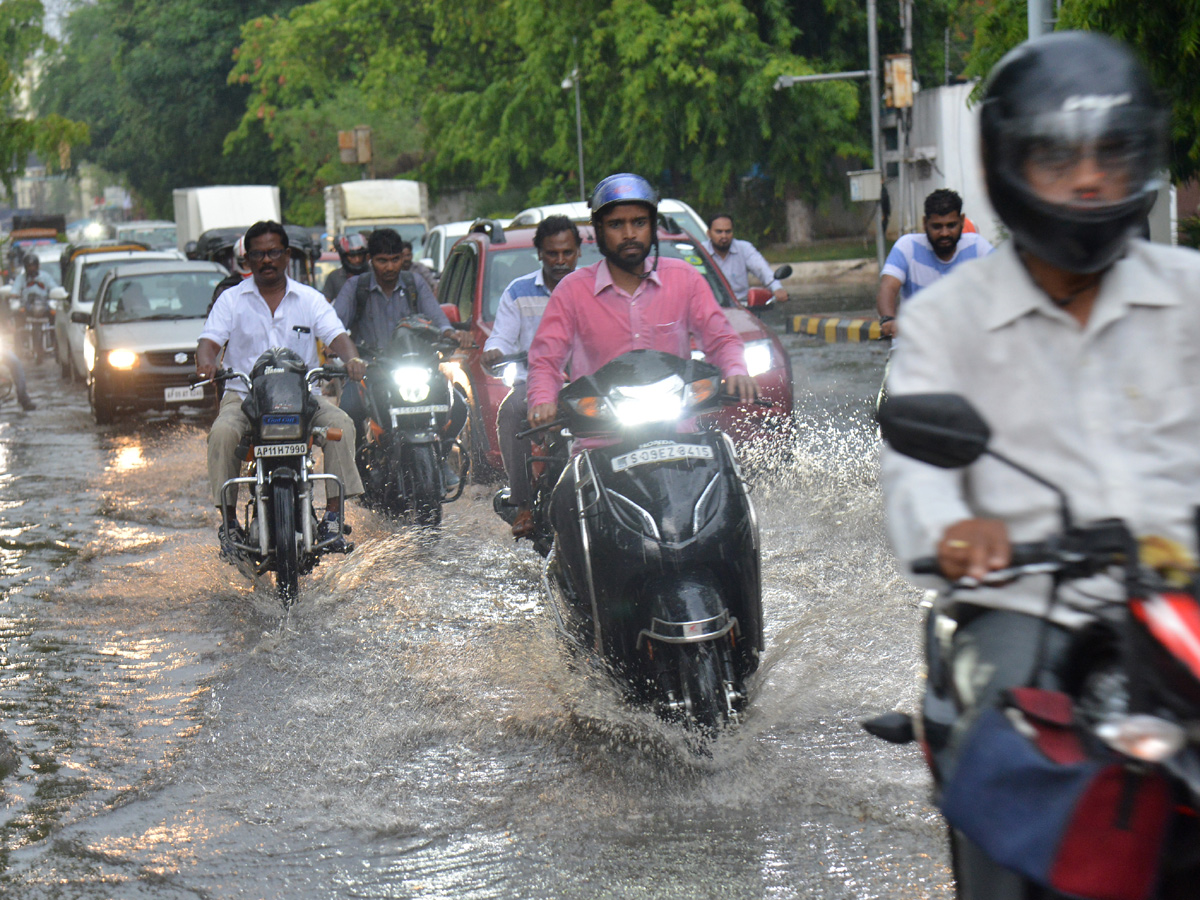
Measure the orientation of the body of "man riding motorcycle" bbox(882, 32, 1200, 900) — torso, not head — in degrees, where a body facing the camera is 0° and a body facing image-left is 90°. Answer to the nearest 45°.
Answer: approximately 0°

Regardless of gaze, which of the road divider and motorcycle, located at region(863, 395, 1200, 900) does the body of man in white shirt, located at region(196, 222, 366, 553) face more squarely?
the motorcycle

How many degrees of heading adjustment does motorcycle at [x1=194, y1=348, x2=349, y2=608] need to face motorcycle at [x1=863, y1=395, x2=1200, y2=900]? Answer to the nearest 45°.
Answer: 0° — it already faces it

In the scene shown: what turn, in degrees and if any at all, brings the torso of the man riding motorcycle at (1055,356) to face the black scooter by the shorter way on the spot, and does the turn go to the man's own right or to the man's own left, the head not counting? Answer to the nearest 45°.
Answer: approximately 135° to the man's own right

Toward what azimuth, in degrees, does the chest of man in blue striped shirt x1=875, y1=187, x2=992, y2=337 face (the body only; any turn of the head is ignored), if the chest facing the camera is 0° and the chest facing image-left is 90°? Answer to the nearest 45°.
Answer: approximately 0°

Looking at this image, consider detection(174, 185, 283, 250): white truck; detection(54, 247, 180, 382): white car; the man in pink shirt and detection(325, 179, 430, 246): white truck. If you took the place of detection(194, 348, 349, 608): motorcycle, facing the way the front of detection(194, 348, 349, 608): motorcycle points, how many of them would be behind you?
3
